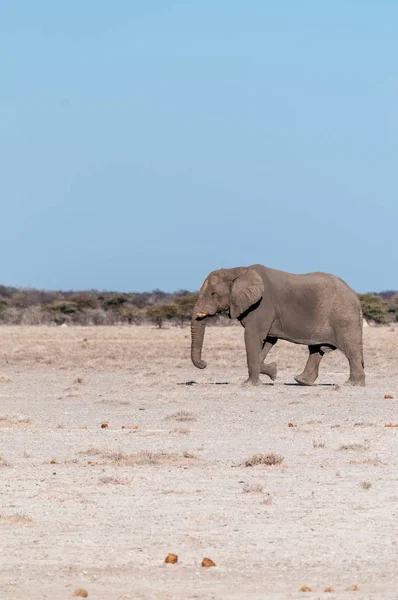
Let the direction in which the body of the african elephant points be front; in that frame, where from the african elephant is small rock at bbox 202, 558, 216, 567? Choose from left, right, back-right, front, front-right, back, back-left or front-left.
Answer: left

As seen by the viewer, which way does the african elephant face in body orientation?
to the viewer's left

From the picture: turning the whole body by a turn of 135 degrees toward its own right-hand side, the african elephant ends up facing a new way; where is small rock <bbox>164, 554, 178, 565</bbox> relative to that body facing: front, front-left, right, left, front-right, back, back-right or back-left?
back-right
